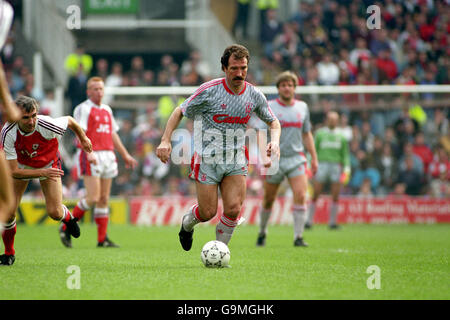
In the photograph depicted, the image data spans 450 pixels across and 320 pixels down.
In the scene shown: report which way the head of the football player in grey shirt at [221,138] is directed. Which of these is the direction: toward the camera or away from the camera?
toward the camera

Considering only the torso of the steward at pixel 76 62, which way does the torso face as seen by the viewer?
toward the camera

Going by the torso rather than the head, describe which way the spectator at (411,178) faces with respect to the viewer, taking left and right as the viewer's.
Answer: facing the viewer

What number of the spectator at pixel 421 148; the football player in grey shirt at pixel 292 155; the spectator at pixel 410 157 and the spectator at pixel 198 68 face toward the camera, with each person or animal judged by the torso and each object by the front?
4

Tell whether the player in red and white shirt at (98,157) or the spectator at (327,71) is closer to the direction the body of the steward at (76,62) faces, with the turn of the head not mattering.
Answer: the player in red and white shirt

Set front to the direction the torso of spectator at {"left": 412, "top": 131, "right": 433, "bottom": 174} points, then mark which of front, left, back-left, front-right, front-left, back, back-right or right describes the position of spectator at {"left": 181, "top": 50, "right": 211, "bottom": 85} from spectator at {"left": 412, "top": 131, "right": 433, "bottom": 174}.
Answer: right

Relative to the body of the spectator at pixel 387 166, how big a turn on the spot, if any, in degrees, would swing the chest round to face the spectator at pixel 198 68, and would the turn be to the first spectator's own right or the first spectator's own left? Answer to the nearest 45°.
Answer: approximately 90° to the first spectator's own right

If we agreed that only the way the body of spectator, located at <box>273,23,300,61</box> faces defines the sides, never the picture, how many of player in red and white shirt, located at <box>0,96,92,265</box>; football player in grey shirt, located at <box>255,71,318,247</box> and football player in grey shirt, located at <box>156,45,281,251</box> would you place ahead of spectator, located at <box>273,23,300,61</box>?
3

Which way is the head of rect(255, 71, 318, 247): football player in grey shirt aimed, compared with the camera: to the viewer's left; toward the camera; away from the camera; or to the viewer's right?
toward the camera

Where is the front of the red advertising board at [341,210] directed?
toward the camera

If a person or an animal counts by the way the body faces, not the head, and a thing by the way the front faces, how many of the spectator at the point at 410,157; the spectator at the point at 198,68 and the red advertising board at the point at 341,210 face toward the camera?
3

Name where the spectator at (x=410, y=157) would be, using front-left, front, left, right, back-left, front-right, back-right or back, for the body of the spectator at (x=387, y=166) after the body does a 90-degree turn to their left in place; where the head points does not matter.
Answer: front

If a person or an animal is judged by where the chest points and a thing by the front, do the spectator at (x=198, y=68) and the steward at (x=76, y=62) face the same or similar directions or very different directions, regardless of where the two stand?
same or similar directions

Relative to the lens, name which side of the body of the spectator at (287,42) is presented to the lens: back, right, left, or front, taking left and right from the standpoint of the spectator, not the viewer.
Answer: front

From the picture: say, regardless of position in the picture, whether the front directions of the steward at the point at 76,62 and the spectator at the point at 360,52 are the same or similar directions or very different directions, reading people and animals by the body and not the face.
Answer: same or similar directions
